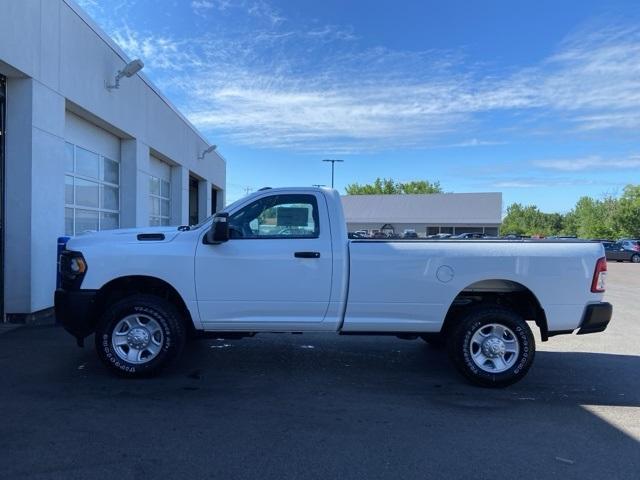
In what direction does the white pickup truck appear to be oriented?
to the viewer's left

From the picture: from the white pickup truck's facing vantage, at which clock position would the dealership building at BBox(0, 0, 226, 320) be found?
The dealership building is roughly at 1 o'clock from the white pickup truck.

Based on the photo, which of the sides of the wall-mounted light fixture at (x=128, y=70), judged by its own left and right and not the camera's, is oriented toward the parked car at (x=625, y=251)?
front

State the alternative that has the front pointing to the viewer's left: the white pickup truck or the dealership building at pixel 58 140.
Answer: the white pickup truck

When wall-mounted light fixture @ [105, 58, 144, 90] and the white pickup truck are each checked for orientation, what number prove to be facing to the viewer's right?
1

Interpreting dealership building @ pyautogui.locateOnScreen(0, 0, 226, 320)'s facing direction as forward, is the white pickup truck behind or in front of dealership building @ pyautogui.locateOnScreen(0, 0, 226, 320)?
in front

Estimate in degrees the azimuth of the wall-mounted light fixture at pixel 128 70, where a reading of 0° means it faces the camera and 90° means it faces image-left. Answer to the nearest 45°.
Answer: approximately 270°

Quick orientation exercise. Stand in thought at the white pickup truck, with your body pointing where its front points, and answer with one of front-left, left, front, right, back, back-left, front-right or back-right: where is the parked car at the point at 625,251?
back-right

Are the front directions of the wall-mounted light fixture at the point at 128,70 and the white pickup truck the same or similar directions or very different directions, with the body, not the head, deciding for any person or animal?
very different directions

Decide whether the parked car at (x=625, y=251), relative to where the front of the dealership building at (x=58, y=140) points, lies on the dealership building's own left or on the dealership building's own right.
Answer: on the dealership building's own left

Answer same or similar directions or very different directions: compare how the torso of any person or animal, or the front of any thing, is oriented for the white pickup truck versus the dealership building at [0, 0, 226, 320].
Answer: very different directions

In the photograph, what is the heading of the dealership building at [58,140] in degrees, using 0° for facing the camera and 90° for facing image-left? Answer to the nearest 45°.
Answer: approximately 315°
